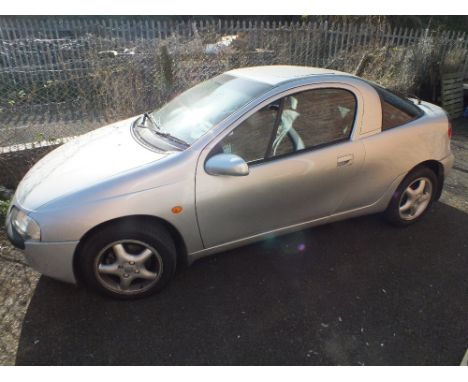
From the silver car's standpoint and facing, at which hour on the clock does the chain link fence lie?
The chain link fence is roughly at 4 o'clock from the silver car.

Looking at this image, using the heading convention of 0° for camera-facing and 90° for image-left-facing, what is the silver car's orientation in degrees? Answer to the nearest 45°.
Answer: approximately 45°
